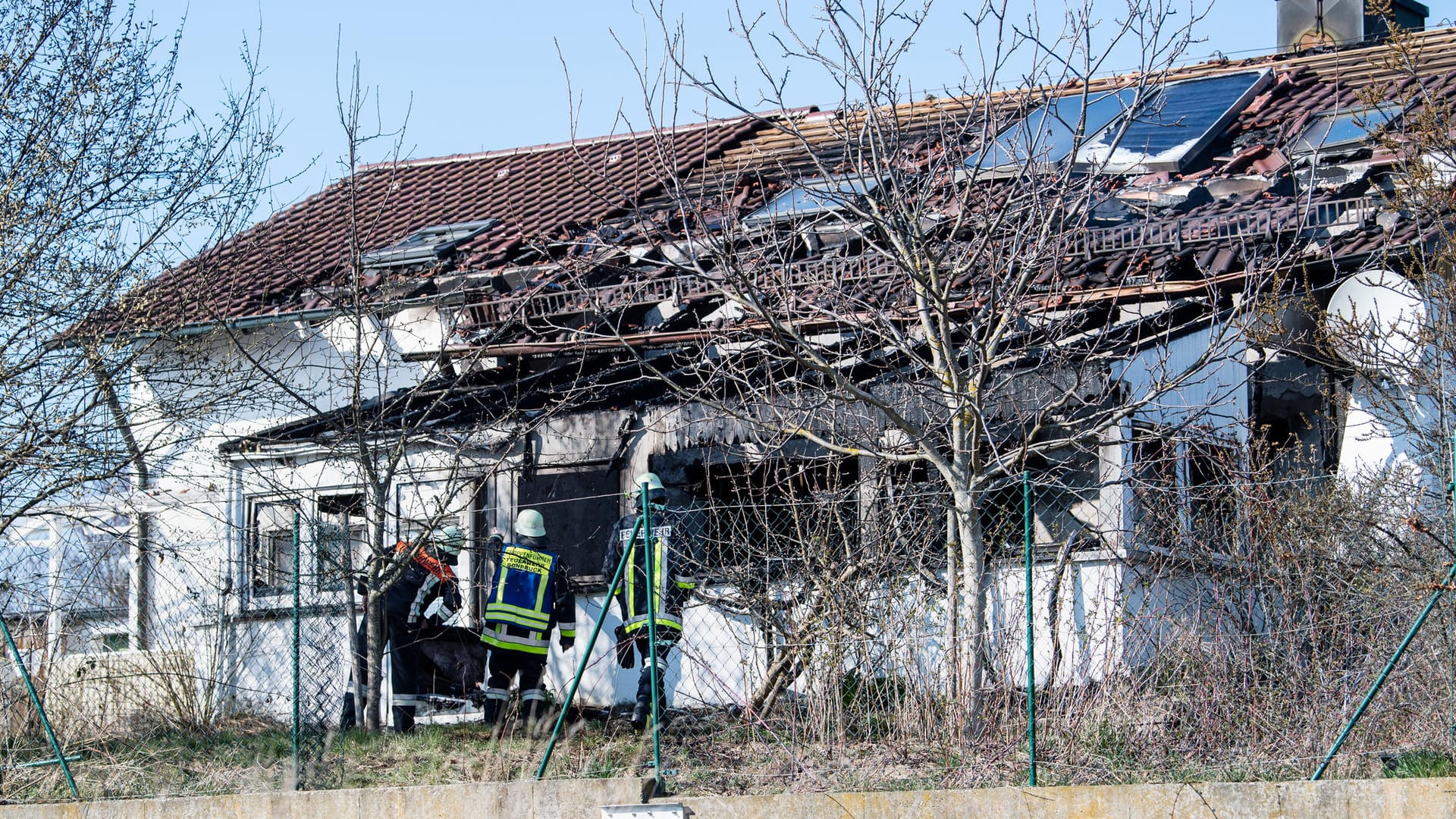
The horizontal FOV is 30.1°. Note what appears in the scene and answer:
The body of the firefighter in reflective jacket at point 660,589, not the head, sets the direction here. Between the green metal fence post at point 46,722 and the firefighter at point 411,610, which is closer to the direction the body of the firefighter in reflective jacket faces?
the firefighter

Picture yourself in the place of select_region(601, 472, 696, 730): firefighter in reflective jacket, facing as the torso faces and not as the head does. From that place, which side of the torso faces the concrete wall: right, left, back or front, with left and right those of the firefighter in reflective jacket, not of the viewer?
back

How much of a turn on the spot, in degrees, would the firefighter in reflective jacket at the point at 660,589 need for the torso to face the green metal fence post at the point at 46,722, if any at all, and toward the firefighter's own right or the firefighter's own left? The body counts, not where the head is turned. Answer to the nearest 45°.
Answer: approximately 90° to the firefighter's own left

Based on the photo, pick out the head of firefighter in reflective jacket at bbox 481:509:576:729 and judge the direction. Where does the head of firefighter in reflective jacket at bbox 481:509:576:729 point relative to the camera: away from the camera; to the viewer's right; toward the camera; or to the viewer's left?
away from the camera

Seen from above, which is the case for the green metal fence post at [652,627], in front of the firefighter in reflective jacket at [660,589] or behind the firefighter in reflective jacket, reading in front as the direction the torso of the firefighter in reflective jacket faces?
behind

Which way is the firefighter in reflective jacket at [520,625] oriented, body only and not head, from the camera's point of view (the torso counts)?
away from the camera

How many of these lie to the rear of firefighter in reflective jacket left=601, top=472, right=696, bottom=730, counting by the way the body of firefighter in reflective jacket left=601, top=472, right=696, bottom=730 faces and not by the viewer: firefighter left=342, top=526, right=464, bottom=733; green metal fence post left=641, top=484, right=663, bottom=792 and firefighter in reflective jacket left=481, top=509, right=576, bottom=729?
1

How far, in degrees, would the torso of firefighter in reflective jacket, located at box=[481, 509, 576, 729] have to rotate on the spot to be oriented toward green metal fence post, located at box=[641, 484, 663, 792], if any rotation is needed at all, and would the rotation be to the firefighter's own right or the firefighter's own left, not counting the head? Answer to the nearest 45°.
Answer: approximately 180°

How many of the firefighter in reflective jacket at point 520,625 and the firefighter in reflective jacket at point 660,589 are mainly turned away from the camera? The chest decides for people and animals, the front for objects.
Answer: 2

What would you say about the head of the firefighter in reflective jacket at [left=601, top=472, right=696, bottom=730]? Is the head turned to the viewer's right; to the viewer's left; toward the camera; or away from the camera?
away from the camera

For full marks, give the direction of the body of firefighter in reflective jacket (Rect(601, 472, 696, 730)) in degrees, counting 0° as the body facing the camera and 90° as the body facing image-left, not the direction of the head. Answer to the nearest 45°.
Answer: approximately 180°
